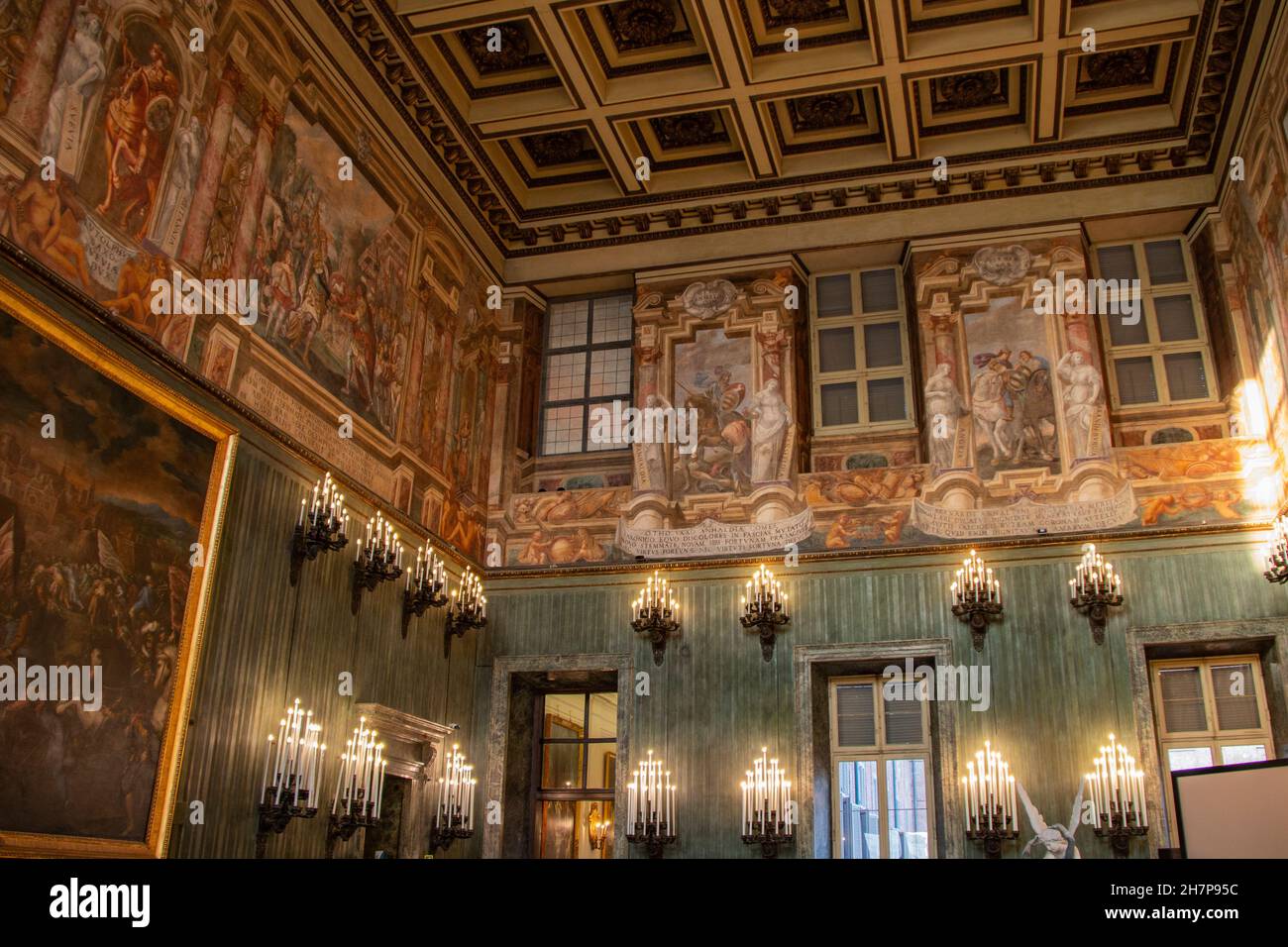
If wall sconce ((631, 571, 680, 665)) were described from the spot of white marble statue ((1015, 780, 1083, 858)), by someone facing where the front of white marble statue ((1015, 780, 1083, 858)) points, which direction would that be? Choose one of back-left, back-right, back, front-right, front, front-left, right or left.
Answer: right

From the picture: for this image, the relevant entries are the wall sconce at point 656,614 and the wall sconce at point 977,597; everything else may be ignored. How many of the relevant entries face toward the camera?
2

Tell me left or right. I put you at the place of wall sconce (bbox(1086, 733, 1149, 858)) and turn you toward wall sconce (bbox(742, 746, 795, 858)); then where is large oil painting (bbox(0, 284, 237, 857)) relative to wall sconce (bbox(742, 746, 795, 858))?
left

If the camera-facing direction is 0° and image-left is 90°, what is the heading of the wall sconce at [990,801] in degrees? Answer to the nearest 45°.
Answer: approximately 0°

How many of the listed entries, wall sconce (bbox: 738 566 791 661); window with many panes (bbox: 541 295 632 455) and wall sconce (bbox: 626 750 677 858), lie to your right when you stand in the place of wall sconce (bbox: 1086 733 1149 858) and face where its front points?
3

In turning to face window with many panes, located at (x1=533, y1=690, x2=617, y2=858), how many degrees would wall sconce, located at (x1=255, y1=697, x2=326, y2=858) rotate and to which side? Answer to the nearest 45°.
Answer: approximately 90° to its left

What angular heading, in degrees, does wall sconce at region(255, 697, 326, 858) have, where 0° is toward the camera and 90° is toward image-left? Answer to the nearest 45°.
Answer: approximately 315°

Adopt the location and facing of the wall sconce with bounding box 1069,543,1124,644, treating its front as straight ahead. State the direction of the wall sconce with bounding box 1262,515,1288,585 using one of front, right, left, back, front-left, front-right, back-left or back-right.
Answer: left

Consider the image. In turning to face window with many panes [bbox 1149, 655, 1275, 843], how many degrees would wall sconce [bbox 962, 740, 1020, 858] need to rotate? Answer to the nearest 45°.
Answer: approximately 90° to its left

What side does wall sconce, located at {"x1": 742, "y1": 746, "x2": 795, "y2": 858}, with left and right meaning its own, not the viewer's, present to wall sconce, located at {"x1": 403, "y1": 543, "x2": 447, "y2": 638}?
right

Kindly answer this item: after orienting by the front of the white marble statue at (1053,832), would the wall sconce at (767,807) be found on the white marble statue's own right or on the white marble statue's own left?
on the white marble statue's own right

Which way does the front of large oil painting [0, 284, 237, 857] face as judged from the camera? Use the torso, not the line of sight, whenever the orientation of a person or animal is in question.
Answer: facing the viewer and to the right of the viewer
